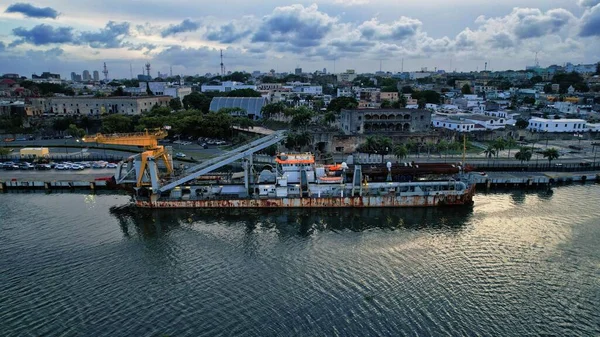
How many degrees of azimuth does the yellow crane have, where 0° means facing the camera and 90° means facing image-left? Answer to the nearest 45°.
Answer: approximately 90°

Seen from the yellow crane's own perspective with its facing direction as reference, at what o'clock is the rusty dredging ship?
The rusty dredging ship is roughly at 7 o'clock from the yellow crane.

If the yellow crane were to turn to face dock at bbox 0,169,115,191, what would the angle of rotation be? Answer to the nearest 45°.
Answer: approximately 45° to its right

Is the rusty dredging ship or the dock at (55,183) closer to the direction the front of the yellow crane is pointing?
the dock
